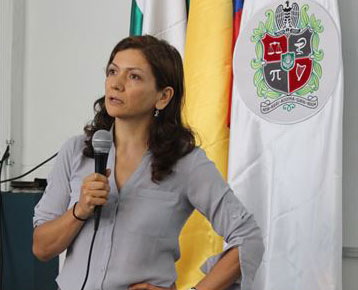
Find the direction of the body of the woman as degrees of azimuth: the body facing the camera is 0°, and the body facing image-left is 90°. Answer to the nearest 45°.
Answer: approximately 45°

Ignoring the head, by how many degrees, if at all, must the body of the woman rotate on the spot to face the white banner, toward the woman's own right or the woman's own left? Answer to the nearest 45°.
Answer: approximately 180°

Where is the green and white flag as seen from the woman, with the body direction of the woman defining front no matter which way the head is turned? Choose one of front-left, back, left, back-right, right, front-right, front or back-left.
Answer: back-right

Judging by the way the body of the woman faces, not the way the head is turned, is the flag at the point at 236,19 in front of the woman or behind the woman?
behind

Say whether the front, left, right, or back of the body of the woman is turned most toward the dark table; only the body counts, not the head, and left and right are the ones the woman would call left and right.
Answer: right

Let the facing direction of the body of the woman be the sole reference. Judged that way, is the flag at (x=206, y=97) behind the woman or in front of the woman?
behind

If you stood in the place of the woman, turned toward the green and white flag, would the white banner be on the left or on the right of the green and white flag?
right
